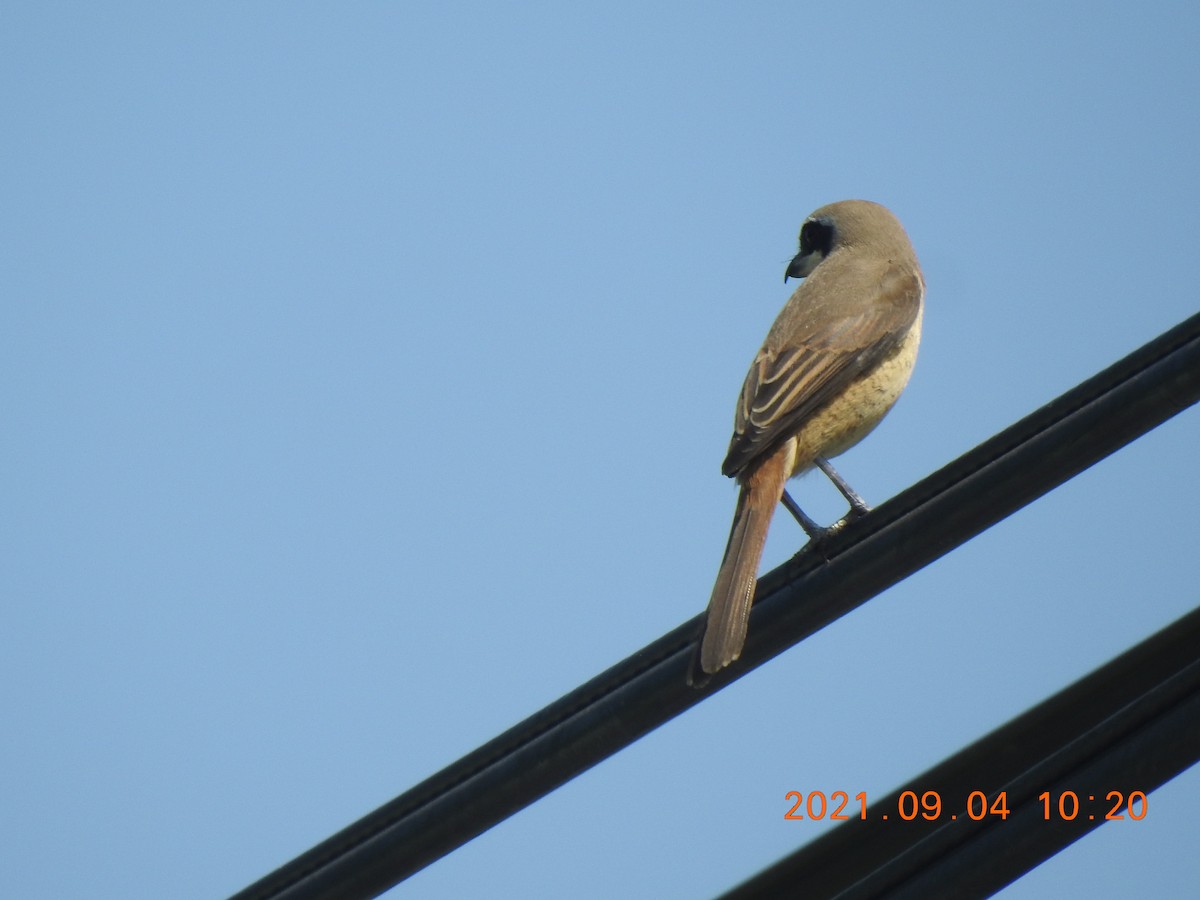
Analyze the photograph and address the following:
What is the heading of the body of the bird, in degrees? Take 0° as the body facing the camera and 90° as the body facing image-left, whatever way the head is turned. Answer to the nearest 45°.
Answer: approximately 225°
